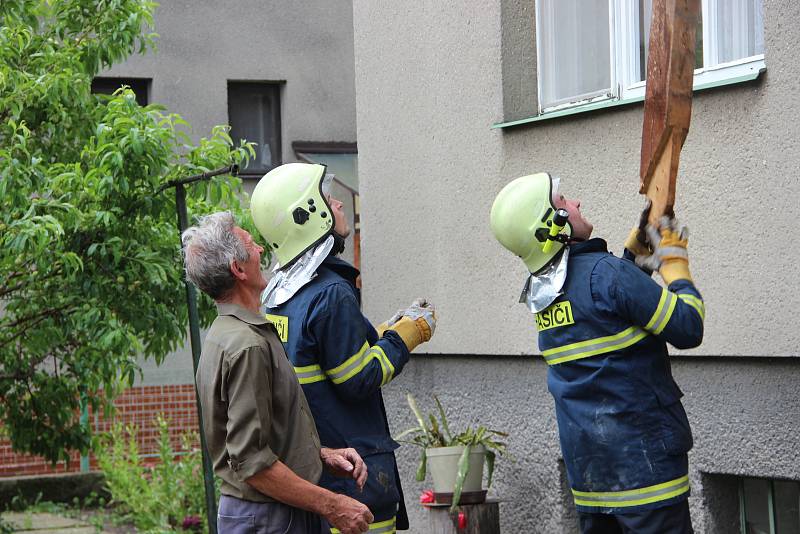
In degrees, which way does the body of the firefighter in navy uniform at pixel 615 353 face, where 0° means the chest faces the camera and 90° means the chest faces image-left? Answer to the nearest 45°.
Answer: approximately 225°

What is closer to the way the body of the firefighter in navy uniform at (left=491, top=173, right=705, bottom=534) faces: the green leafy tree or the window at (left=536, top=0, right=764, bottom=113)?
the window

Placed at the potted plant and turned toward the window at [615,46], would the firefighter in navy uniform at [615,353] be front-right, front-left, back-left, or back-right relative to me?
front-right

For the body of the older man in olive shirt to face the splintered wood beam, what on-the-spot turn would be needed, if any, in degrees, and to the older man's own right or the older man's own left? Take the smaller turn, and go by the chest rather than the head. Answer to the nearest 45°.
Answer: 0° — they already face it

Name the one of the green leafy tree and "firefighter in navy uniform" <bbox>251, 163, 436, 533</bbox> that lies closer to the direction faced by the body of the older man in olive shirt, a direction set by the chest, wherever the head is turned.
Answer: the firefighter in navy uniform

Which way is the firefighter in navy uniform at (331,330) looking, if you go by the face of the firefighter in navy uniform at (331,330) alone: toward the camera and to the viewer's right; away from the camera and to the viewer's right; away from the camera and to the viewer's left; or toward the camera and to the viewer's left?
away from the camera and to the viewer's right

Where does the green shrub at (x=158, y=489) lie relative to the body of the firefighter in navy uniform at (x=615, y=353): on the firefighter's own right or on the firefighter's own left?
on the firefighter's own left

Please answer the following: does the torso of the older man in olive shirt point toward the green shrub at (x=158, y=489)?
no

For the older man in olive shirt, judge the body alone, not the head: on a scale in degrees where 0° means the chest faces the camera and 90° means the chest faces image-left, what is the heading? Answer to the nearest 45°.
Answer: approximately 270°

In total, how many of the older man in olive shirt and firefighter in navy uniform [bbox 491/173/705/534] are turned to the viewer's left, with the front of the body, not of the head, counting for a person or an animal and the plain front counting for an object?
0

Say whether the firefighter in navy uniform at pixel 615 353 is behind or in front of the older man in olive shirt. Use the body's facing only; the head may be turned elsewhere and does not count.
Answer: in front

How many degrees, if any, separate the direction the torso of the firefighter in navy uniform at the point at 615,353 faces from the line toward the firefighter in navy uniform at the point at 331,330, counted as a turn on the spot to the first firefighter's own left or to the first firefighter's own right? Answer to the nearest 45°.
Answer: approximately 135° to the first firefighter's own left

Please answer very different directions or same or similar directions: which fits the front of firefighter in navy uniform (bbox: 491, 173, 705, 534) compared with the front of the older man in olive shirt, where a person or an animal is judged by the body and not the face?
same or similar directions

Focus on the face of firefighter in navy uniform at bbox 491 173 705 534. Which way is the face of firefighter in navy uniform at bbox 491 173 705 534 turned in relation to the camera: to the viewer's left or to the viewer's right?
to the viewer's right
